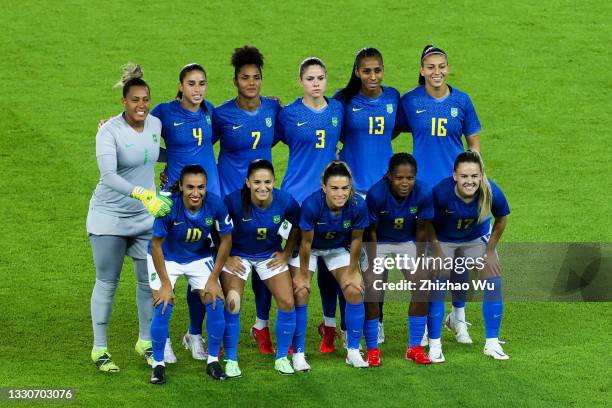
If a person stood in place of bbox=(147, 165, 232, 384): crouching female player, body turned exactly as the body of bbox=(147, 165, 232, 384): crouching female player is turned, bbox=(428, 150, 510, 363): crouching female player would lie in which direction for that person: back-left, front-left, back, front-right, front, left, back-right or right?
left

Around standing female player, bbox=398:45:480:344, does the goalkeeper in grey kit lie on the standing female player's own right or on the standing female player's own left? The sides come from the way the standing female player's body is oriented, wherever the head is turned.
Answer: on the standing female player's own right

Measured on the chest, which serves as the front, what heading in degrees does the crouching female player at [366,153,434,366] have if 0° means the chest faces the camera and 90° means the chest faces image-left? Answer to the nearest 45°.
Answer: approximately 0°

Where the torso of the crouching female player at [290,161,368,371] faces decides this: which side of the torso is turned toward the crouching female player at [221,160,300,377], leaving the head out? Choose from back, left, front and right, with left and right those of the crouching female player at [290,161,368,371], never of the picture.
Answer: right

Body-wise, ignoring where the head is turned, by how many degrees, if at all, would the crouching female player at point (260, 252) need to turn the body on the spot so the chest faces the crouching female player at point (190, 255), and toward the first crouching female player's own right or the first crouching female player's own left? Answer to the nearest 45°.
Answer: approximately 90° to the first crouching female player's own right

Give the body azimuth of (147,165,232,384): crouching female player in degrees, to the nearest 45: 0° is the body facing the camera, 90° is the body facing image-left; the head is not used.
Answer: approximately 0°

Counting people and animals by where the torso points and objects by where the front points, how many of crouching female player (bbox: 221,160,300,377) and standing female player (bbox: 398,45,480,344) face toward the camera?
2
